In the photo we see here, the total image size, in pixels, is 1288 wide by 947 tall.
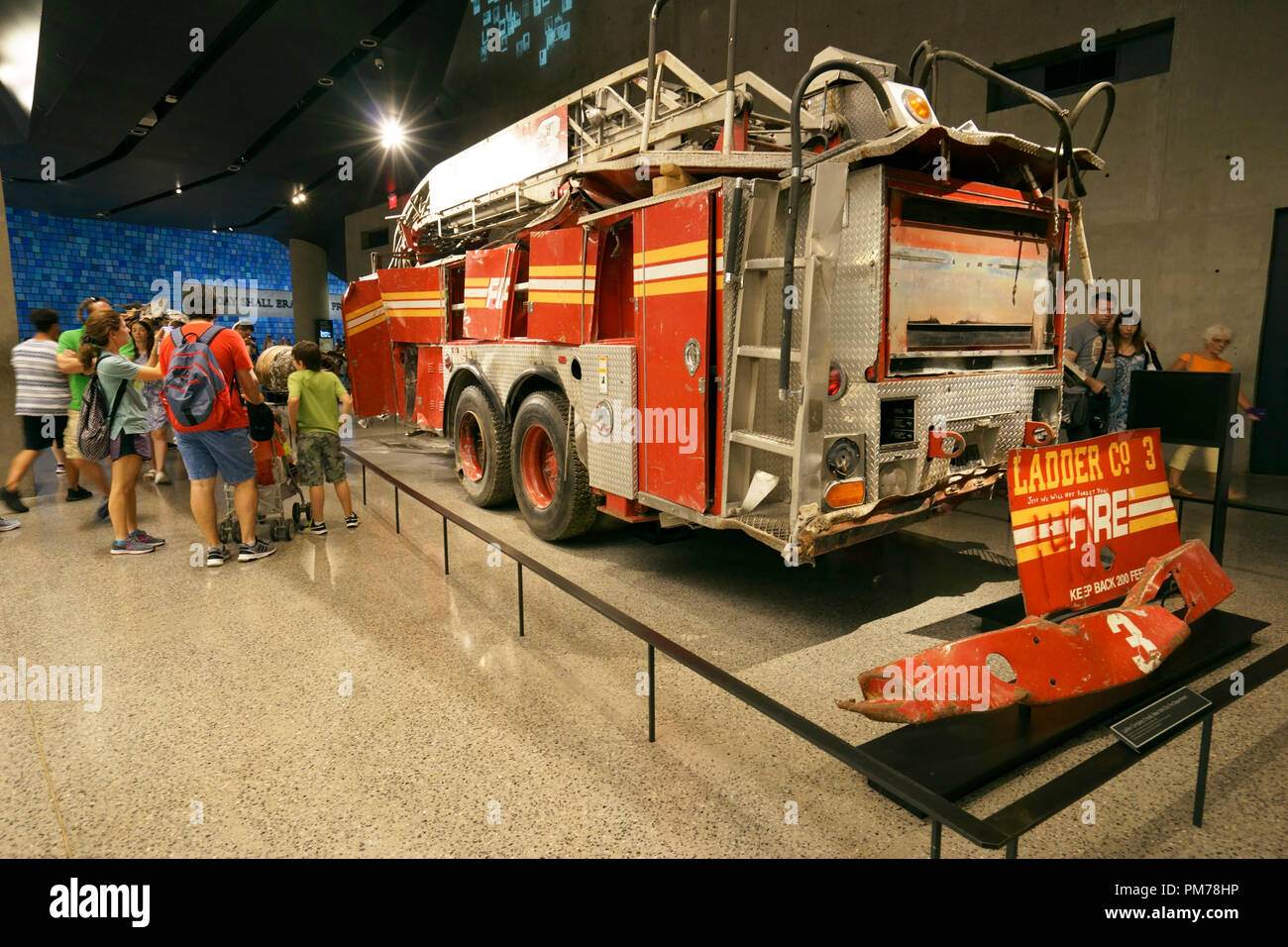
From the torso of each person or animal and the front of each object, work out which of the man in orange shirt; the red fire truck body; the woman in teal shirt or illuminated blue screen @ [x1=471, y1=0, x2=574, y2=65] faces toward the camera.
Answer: the illuminated blue screen

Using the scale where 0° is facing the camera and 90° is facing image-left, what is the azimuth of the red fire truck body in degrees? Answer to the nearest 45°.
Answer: approximately 135°

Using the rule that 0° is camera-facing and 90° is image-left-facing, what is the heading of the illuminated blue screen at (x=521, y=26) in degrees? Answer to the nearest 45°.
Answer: approximately 0°

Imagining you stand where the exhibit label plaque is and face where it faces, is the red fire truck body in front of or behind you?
behind

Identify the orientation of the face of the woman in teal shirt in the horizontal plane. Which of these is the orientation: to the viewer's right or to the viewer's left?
to the viewer's right

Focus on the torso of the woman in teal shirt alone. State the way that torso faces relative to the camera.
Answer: to the viewer's right

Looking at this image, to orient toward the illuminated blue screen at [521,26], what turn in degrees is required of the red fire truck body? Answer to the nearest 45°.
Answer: approximately 45° to its right

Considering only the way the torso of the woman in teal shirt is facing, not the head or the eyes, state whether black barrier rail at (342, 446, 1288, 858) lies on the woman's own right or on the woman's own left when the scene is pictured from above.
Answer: on the woman's own right
